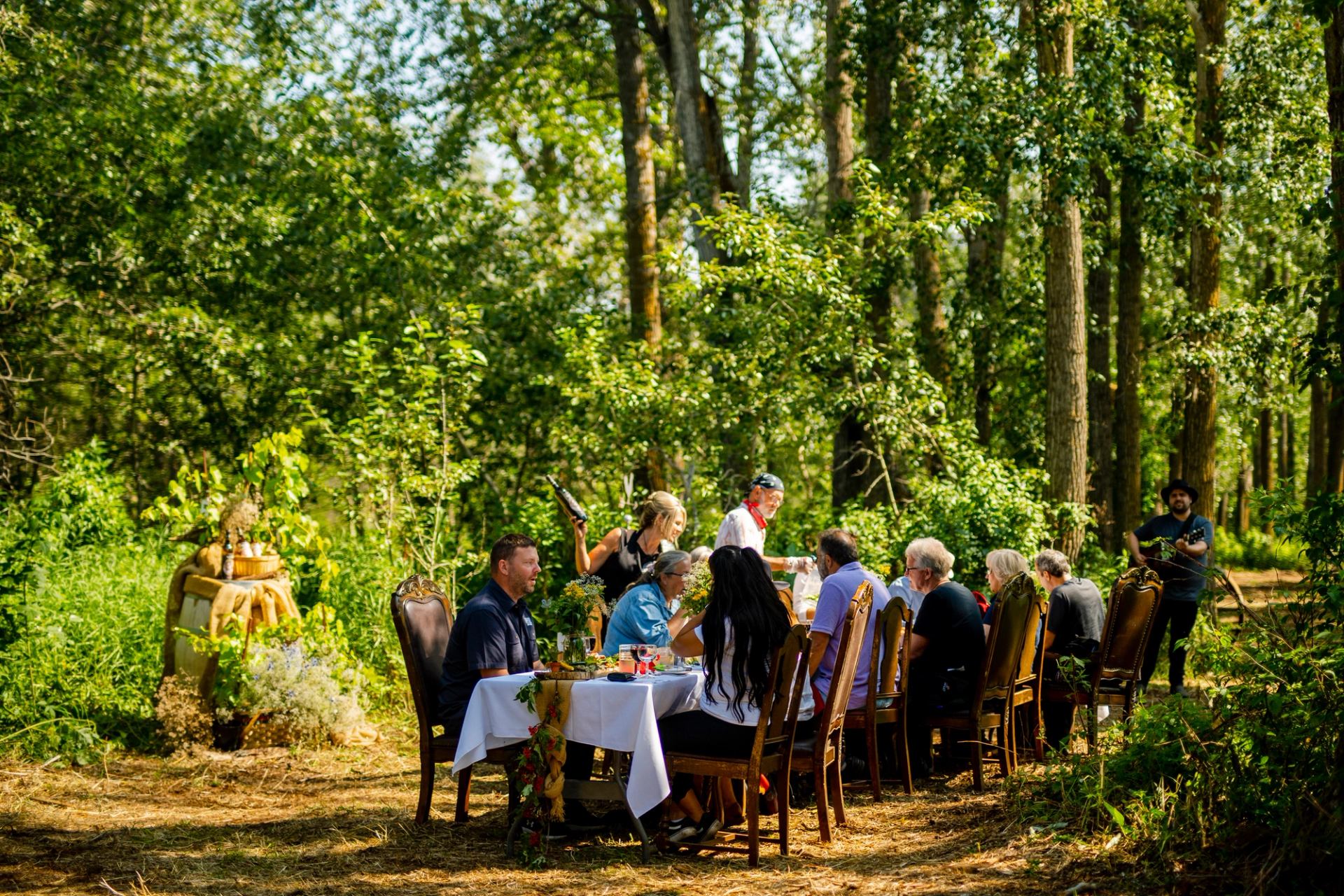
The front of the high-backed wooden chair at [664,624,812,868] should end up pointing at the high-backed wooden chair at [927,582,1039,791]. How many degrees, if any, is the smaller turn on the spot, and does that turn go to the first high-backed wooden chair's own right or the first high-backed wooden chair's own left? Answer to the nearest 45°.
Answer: approximately 90° to the first high-backed wooden chair's own right

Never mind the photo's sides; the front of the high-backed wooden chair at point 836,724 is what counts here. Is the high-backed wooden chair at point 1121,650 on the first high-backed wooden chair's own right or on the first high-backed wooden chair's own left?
on the first high-backed wooden chair's own right

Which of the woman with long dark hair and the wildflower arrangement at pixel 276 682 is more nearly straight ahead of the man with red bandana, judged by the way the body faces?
the woman with long dark hair

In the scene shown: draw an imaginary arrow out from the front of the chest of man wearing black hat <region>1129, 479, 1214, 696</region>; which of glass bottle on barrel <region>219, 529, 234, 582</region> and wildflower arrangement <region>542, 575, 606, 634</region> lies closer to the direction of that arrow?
the wildflower arrangement

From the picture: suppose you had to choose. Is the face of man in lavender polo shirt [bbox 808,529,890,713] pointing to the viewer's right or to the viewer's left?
to the viewer's left

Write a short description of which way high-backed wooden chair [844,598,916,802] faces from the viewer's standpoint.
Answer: facing away from the viewer and to the left of the viewer

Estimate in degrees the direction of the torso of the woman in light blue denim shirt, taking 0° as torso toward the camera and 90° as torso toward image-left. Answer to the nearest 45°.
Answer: approximately 270°

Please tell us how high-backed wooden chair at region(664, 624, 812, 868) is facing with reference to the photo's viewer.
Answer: facing away from the viewer and to the left of the viewer

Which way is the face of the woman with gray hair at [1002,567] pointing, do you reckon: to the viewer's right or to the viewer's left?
to the viewer's left

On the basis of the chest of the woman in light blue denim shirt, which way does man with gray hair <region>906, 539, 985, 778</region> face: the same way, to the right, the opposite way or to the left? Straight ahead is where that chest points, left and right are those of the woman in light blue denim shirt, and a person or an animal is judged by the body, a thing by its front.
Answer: the opposite way
